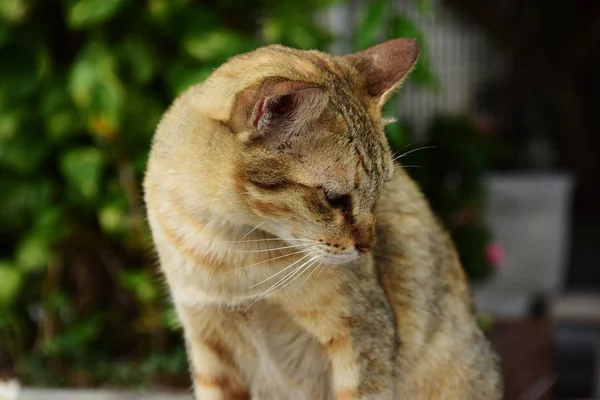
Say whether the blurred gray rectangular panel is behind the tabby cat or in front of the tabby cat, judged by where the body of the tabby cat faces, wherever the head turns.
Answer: behind
